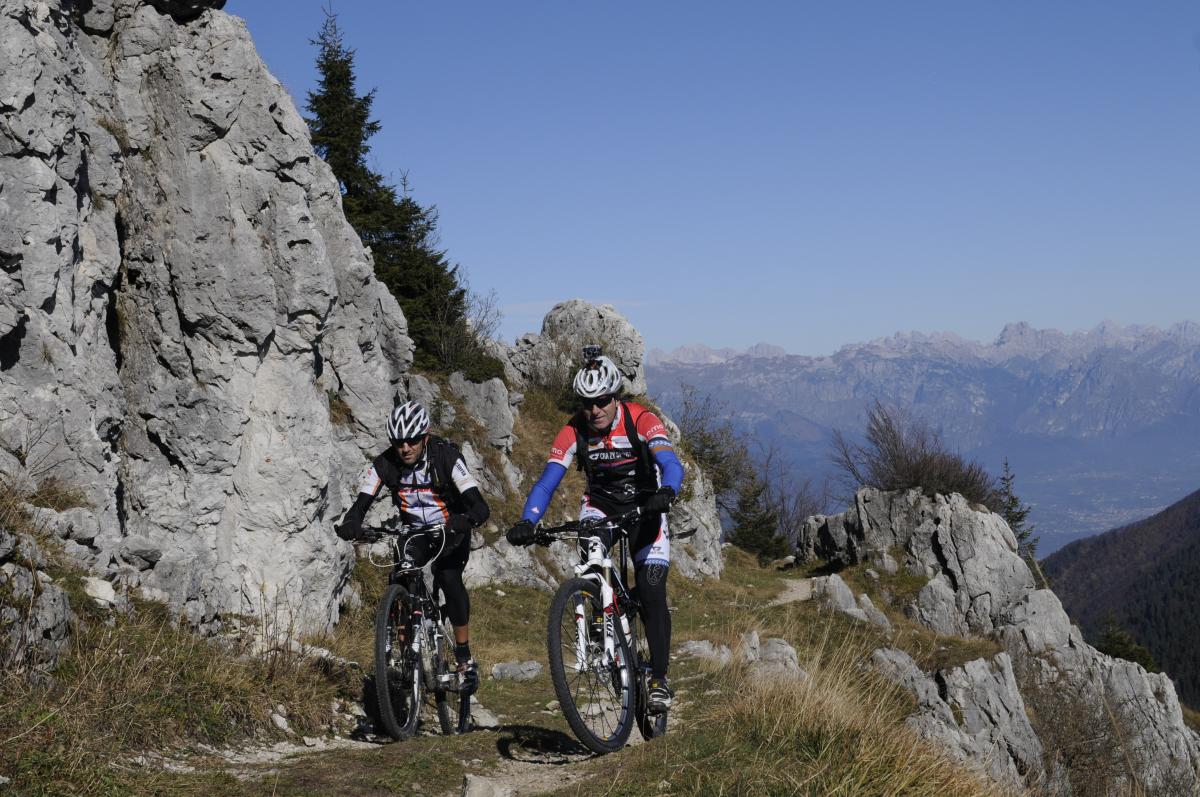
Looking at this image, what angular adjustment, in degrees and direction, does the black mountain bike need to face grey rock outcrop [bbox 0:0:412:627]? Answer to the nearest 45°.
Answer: approximately 90° to its right

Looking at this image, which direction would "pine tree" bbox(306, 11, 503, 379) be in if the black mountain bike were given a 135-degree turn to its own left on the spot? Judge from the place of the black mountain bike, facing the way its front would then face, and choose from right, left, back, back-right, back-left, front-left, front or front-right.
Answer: left

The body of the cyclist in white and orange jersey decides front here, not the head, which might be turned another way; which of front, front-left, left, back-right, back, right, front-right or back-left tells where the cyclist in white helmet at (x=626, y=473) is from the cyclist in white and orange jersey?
left

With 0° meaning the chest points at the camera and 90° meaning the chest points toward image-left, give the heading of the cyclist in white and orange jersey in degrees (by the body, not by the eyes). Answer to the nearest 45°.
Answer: approximately 45°

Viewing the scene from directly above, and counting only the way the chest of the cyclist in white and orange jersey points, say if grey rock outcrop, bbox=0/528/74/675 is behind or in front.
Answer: in front
